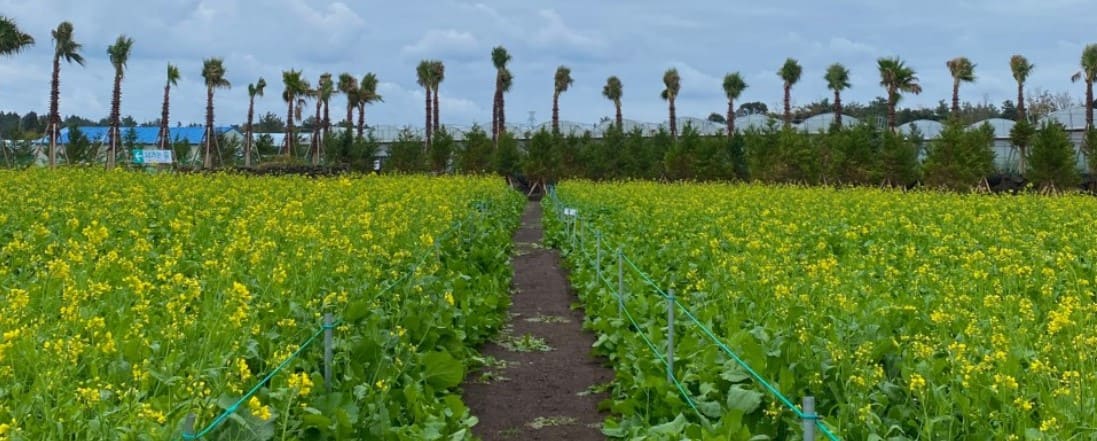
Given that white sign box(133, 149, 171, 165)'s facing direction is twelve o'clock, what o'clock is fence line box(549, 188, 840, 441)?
The fence line is roughly at 12 o'clock from the white sign.

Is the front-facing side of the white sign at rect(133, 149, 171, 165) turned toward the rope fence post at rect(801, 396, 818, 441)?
yes

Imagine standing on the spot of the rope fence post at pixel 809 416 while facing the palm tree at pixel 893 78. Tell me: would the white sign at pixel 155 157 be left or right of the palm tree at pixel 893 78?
left

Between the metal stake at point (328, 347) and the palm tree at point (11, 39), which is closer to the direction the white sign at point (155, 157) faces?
the metal stake

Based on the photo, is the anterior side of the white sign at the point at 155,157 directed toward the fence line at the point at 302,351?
yes

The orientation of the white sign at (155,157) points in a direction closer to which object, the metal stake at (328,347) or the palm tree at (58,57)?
the metal stake

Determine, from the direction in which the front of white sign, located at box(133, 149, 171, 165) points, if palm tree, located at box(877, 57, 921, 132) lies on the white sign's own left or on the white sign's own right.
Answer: on the white sign's own left

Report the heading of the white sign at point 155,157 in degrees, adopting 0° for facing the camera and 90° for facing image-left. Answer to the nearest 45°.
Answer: approximately 0°

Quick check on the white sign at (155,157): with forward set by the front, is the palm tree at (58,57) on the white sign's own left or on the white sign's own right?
on the white sign's own right

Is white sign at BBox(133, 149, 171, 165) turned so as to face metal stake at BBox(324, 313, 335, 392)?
yes

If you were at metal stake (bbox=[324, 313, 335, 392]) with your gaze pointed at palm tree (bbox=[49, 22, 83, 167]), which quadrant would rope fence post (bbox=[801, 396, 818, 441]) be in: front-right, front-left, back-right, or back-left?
back-right
